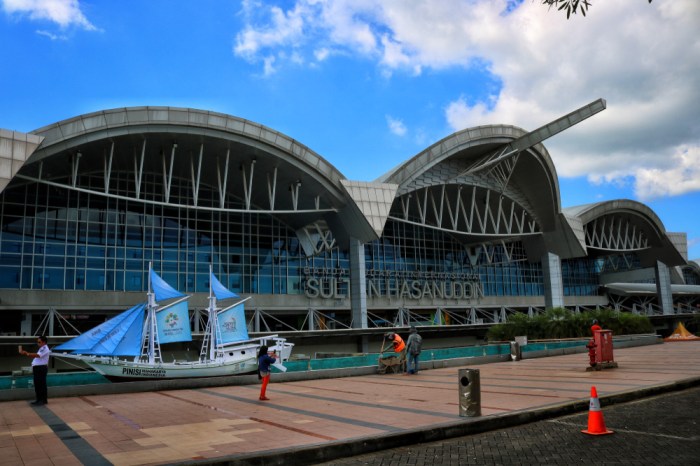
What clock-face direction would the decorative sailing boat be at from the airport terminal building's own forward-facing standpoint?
The decorative sailing boat is roughly at 1 o'clock from the airport terminal building.

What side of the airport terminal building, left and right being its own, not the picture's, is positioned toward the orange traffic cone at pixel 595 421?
front

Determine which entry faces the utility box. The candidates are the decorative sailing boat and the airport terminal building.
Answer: the airport terminal building

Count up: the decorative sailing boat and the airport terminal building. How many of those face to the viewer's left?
1

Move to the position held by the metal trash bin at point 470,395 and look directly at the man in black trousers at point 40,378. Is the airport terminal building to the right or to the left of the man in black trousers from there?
right

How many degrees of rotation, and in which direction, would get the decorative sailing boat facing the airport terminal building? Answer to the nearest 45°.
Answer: approximately 90° to its right

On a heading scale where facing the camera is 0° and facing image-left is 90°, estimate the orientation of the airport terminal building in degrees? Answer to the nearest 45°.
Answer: approximately 315°

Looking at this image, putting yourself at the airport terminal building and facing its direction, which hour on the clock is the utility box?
The utility box is roughly at 12 o'clock from the airport terminal building.

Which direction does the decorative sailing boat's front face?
to the viewer's left

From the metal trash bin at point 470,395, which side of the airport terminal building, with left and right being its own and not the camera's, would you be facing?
front

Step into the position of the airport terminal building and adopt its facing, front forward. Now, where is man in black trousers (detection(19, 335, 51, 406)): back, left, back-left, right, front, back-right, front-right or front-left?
front-right
